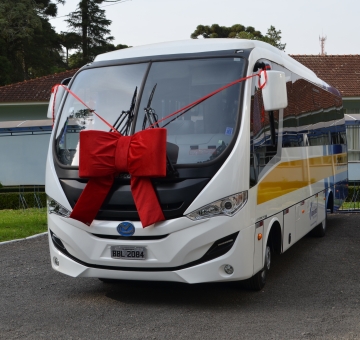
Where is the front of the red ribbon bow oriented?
toward the camera

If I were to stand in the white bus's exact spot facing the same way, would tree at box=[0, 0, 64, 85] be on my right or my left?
on my right

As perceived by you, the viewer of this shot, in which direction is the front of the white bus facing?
facing the viewer and to the left of the viewer

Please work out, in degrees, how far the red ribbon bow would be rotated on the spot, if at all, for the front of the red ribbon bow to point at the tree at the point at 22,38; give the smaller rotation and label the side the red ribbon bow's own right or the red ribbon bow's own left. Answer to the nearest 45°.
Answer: approximately 180°
